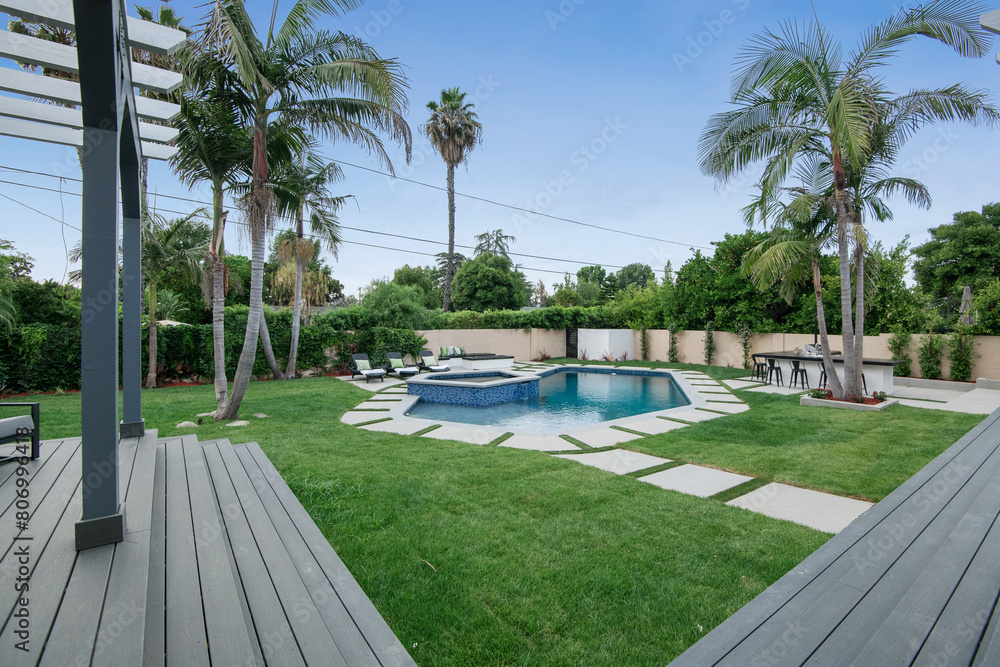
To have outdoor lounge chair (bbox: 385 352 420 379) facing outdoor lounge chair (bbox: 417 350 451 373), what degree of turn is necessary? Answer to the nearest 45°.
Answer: approximately 90° to its left

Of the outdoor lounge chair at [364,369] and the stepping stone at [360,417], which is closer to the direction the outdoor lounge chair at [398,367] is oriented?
the stepping stone

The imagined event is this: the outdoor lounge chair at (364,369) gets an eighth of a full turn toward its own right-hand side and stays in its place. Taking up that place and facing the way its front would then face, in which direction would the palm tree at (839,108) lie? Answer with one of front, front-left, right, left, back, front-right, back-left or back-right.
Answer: front-left

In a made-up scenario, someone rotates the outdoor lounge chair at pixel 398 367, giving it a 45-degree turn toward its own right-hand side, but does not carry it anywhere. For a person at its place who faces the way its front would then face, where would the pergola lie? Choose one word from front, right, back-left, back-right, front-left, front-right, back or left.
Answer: front

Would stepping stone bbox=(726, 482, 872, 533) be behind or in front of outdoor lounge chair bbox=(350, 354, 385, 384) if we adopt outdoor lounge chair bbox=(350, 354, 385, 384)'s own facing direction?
in front

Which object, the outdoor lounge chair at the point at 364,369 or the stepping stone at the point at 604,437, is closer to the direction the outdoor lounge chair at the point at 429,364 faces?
the stepping stone

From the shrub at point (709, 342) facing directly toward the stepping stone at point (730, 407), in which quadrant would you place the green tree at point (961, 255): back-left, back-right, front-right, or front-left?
back-left

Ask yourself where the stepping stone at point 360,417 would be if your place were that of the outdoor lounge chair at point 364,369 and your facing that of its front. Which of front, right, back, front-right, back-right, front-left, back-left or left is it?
front-right

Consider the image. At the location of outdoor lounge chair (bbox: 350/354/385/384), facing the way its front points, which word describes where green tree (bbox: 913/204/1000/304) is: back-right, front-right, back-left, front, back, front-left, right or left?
front-left

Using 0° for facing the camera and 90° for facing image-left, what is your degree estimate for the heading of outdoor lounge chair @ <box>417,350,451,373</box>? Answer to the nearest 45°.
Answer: approximately 315°

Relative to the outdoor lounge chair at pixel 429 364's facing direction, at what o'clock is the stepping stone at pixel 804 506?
The stepping stone is roughly at 1 o'clock from the outdoor lounge chair.
